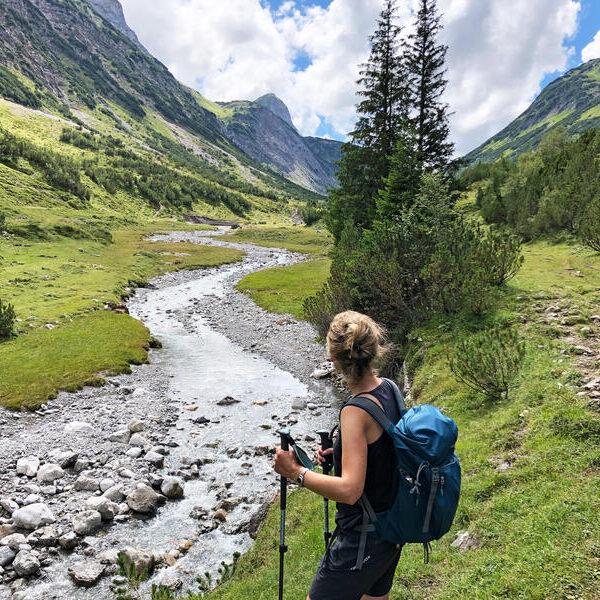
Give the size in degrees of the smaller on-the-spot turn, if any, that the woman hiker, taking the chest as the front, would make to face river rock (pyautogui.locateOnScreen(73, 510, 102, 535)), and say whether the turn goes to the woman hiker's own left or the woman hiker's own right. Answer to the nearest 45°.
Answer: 0° — they already face it

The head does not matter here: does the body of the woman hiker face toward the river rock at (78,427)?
yes

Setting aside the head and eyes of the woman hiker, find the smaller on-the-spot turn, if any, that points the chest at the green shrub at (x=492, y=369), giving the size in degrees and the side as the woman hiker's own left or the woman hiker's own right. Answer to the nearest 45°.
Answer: approximately 90° to the woman hiker's own right

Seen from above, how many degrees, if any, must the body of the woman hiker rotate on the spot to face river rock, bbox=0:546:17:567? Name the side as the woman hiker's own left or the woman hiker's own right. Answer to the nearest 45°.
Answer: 0° — they already face it

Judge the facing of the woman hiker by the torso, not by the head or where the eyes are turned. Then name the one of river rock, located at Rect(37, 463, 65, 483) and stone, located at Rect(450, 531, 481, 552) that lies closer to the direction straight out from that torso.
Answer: the river rock

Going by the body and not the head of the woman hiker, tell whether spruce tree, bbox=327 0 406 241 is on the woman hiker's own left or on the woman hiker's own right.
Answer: on the woman hiker's own right

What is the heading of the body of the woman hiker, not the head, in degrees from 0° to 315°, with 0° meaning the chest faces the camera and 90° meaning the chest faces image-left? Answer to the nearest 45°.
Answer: approximately 135°
